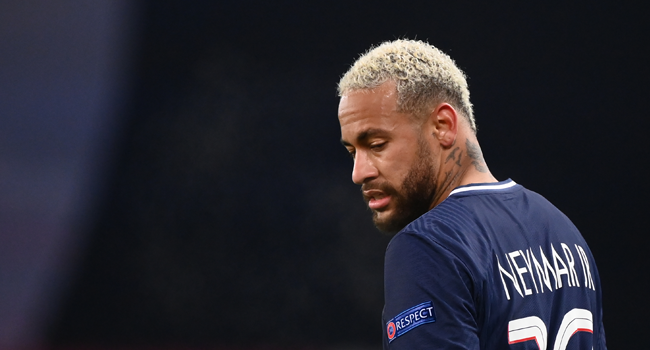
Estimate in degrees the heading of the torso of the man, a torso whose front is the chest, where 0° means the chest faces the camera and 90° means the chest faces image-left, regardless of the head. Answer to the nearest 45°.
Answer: approximately 135°
